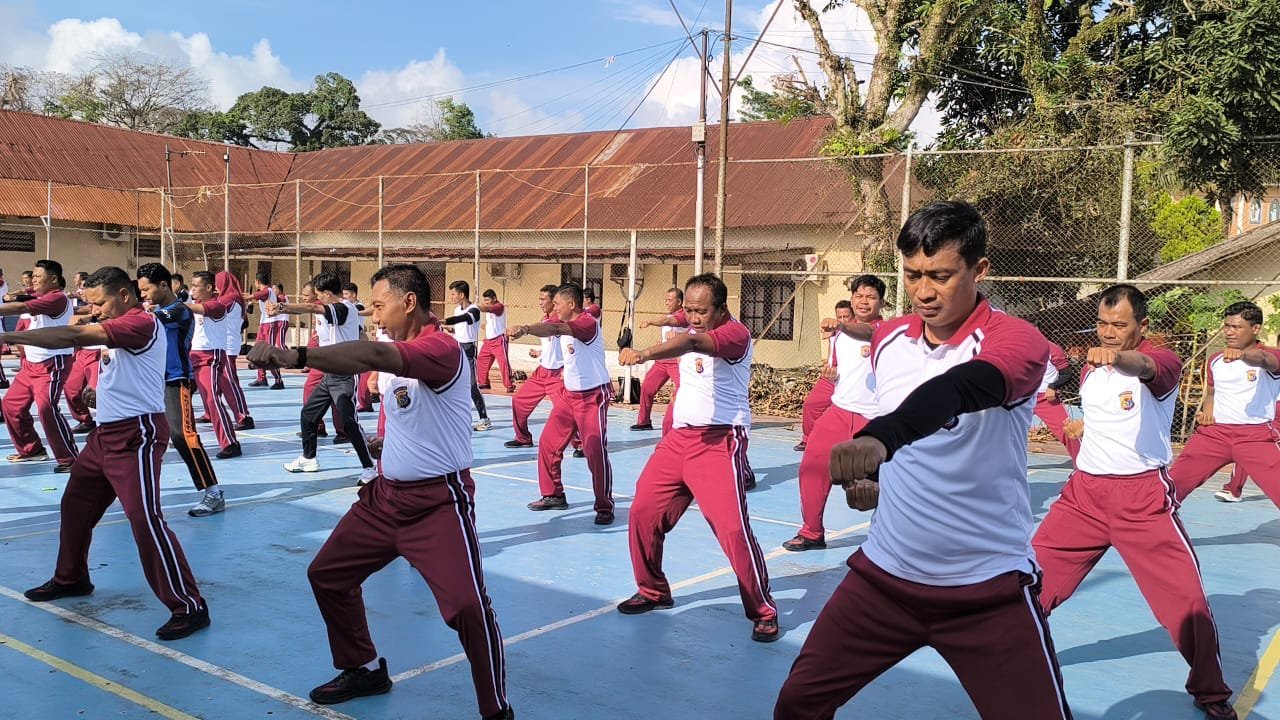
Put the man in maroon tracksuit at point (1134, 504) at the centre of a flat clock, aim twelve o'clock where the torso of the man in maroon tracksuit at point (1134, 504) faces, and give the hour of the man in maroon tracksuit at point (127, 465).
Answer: the man in maroon tracksuit at point (127, 465) is roughly at 1 o'clock from the man in maroon tracksuit at point (1134, 504).

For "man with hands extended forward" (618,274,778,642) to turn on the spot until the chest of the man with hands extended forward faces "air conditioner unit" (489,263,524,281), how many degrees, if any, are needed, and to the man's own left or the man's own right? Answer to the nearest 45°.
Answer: approximately 135° to the man's own right

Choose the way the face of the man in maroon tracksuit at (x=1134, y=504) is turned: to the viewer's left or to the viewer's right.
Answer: to the viewer's left

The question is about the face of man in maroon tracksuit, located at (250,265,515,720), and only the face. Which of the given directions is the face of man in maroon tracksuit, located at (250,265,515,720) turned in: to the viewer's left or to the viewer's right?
to the viewer's left

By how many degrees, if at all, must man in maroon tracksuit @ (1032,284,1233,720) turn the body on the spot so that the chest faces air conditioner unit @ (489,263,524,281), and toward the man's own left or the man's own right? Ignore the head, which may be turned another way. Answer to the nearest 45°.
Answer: approximately 90° to the man's own right

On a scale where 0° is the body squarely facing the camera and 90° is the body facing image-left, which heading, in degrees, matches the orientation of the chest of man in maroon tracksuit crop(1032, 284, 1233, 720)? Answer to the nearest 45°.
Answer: approximately 45°
